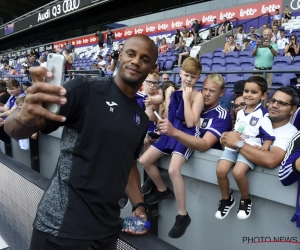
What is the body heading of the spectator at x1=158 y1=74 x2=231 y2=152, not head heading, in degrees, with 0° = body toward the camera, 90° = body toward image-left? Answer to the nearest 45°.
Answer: approximately 45°

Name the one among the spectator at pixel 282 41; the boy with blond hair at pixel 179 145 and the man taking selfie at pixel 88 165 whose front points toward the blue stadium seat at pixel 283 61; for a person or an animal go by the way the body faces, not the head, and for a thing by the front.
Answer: the spectator at pixel 282 41

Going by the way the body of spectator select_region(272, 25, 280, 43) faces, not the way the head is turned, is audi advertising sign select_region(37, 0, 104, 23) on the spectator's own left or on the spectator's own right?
on the spectator's own right
